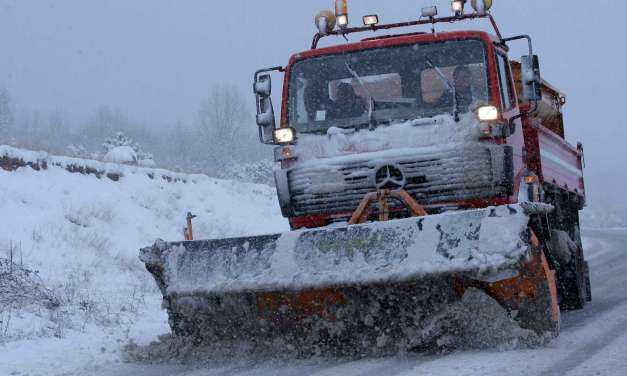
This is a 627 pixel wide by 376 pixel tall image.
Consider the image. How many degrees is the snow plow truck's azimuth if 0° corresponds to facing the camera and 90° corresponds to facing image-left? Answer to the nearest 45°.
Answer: approximately 0°
